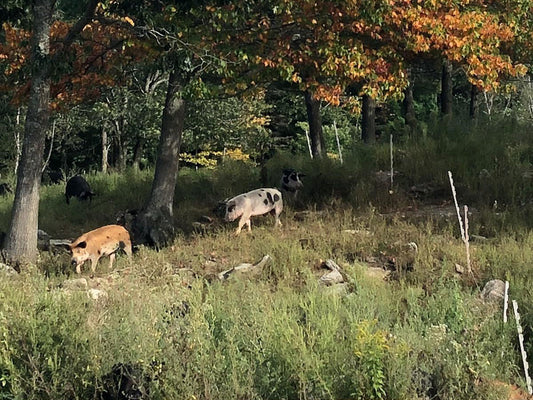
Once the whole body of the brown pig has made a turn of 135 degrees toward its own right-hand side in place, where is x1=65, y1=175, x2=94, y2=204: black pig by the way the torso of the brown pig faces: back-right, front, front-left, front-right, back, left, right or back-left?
front

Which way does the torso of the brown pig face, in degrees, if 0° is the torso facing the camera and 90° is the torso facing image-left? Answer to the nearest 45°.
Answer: approximately 45°

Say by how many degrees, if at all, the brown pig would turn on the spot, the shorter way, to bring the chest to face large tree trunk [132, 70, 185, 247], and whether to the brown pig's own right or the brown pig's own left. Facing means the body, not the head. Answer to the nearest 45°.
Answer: approximately 180°

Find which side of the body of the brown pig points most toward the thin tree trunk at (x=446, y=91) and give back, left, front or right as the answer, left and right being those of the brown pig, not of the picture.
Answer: back

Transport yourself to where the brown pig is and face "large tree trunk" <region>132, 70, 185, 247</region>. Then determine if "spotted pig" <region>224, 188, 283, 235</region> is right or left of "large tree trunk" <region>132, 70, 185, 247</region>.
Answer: right

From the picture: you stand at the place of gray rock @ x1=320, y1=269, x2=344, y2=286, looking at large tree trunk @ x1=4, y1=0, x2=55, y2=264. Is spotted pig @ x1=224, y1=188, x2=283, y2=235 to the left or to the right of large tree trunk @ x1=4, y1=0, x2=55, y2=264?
right

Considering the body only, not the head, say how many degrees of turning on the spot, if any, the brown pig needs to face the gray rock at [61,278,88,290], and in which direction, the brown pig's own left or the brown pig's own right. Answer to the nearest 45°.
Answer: approximately 45° to the brown pig's own left

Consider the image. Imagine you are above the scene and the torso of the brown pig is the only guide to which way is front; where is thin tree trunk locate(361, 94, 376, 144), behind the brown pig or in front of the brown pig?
behind
